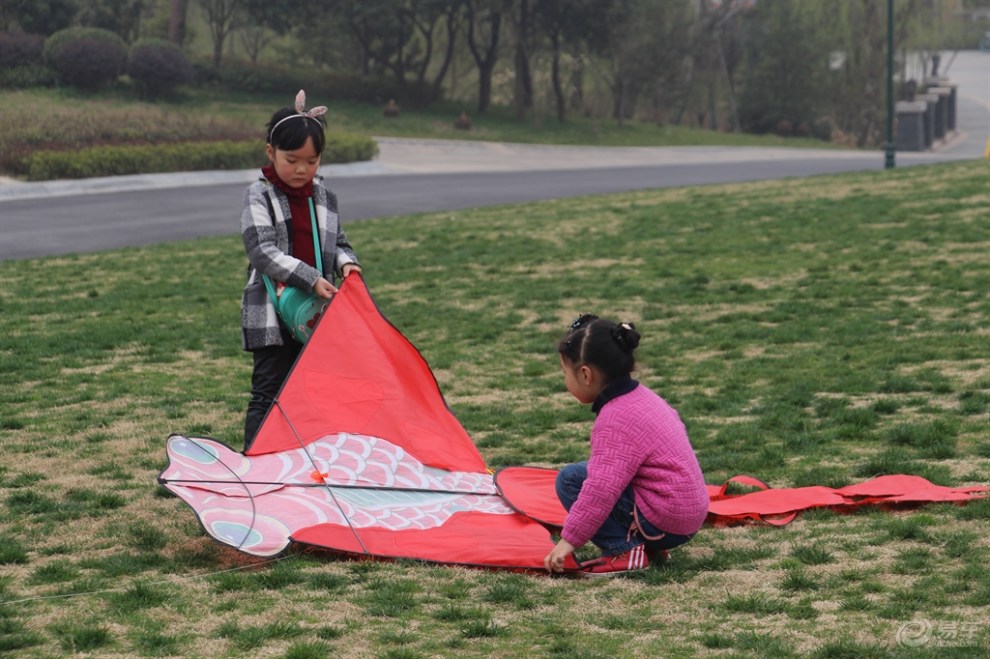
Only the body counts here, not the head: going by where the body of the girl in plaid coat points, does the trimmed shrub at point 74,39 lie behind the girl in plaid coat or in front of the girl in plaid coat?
behind

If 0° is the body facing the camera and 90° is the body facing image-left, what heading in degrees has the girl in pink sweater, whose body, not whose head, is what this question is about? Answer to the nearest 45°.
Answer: approximately 90°

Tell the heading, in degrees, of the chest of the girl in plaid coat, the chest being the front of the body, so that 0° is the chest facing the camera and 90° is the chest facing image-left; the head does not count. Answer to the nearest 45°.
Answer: approximately 315°

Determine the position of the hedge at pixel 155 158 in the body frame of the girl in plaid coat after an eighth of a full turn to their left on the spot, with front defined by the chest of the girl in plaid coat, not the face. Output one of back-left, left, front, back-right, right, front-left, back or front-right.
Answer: left

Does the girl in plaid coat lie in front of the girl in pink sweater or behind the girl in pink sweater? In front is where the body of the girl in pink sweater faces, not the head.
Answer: in front

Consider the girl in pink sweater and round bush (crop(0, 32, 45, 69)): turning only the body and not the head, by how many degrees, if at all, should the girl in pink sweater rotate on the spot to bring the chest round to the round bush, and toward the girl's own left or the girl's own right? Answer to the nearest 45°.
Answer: approximately 45° to the girl's own right

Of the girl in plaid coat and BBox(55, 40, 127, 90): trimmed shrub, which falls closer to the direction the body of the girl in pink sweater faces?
the girl in plaid coat

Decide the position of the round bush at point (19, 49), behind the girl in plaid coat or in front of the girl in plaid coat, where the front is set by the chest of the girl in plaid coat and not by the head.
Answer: behind

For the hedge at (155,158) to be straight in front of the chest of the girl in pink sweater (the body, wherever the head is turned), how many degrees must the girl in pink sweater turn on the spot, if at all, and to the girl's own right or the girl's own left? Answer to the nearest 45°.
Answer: approximately 45° to the girl's own right

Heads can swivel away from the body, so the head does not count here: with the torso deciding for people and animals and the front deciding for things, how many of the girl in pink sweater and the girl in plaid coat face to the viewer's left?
1
